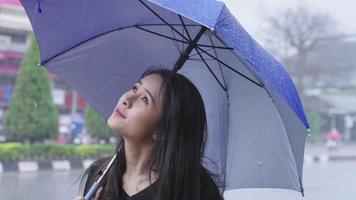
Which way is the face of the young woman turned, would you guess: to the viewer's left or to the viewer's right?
to the viewer's left

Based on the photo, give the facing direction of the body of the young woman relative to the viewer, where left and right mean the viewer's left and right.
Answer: facing the viewer and to the left of the viewer

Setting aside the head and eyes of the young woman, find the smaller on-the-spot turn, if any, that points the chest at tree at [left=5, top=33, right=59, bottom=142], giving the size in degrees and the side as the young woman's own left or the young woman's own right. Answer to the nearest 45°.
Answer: approximately 135° to the young woman's own right

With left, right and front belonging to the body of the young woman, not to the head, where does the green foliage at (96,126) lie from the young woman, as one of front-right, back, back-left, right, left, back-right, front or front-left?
back-right

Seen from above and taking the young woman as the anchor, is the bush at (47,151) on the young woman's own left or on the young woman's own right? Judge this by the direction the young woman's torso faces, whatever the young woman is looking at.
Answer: on the young woman's own right
